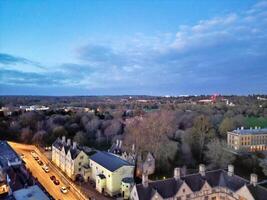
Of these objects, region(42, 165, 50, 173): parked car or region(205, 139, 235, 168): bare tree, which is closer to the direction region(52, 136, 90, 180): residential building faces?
the parked car

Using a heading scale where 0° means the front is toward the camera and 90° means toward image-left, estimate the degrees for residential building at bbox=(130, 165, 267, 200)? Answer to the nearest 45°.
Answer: approximately 0°

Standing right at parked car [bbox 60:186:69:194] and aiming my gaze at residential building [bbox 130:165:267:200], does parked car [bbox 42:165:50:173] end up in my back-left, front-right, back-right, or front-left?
back-left

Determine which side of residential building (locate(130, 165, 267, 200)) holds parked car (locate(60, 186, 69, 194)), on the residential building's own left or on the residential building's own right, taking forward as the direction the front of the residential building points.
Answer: on the residential building's own right

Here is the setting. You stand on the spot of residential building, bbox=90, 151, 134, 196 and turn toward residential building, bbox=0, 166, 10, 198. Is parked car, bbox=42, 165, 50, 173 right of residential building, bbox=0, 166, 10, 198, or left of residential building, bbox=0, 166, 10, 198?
right

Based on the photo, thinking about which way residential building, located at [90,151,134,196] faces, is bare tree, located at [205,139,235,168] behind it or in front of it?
behind

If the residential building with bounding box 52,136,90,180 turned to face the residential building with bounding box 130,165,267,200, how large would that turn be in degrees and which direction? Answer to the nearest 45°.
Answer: approximately 90° to its left

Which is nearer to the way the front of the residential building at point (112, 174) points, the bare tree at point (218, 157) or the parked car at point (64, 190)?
the parked car

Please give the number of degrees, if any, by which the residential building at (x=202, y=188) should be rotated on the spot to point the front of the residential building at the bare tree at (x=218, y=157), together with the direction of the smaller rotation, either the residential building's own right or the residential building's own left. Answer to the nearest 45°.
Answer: approximately 180°
